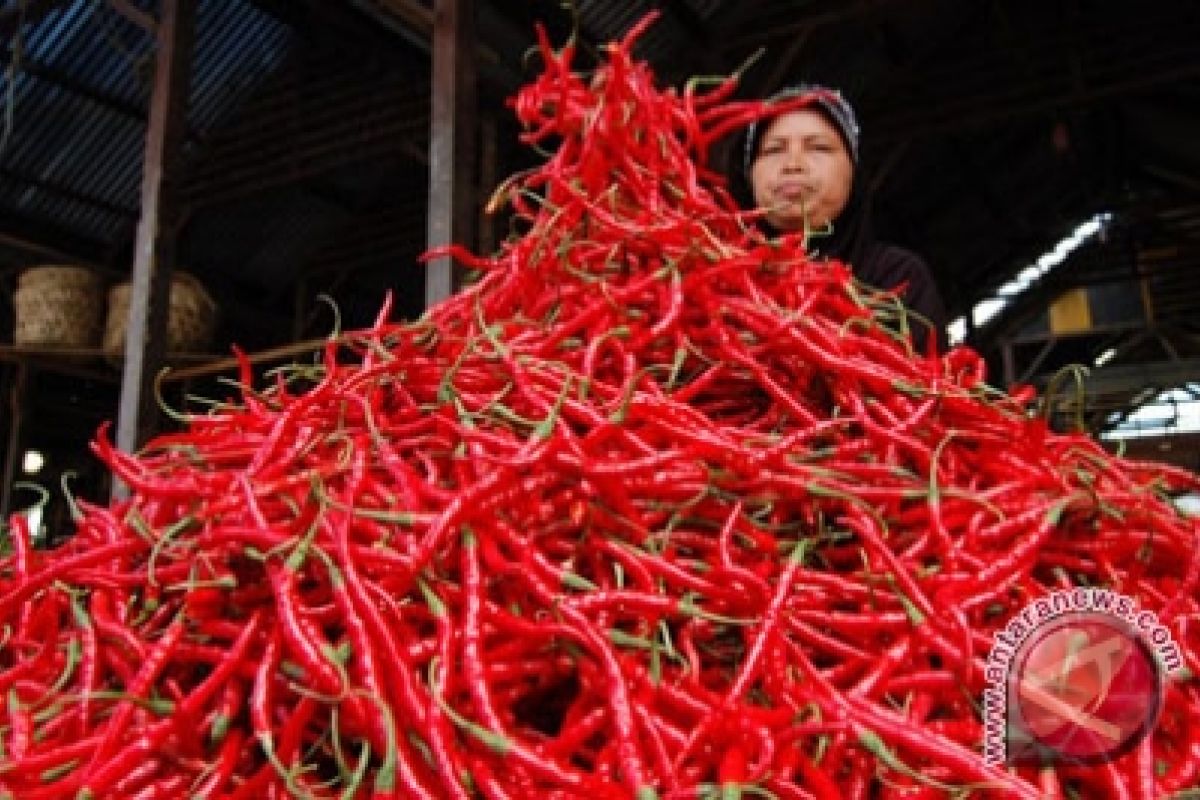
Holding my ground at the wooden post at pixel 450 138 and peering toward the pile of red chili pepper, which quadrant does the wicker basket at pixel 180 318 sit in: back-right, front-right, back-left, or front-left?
back-right

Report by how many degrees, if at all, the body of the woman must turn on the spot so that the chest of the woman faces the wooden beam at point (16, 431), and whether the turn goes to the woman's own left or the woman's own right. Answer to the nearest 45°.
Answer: approximately 135° to the woman's own right

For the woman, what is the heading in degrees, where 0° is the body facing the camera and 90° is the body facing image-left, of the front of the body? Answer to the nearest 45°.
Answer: approximately 0°

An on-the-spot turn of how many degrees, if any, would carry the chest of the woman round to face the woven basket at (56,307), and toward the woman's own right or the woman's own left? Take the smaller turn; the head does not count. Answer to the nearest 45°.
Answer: approximately 135° to the woman's own right

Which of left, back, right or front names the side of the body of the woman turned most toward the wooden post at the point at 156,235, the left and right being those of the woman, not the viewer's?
right

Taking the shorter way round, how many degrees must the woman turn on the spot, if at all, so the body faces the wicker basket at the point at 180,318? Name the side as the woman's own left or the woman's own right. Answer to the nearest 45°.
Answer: approximately 135° to the woman's own right

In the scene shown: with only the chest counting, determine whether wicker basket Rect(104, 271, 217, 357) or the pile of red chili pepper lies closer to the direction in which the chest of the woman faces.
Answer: the pile of red chili pepper

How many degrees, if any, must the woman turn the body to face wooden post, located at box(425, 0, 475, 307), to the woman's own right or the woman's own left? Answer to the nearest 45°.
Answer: approximately 135° to the woman's own right
